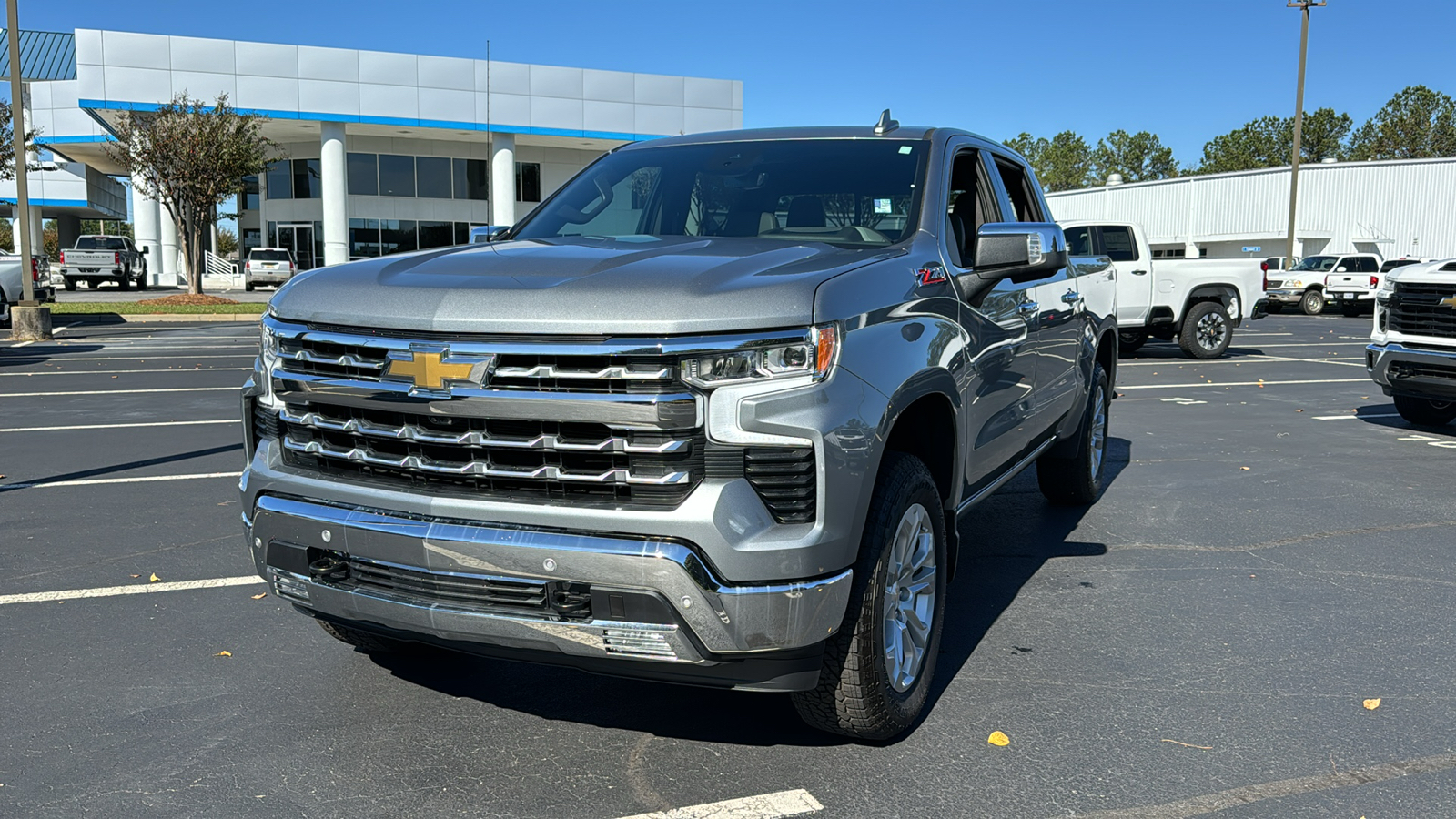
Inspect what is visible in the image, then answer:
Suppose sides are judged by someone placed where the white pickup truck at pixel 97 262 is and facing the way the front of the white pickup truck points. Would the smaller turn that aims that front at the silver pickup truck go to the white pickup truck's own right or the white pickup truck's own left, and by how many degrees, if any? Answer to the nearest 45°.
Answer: approximately 135° to the white pickup truck's own right

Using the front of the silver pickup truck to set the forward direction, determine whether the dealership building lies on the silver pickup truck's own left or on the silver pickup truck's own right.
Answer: on the silver pickup truck's own right

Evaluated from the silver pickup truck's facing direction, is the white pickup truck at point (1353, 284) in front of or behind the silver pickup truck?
behind

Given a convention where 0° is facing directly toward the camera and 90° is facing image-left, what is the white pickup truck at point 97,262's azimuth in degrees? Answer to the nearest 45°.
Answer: approximately 225°

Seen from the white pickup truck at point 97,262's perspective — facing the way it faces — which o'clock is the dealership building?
The dealership building is roughly at 1 o'clock from the white pickup truck.

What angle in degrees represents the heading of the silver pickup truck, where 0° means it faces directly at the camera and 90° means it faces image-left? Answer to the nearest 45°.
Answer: approximately 45°

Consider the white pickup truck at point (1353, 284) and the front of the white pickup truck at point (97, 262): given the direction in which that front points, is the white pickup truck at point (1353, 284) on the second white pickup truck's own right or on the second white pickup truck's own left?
on the second white pickup truck's own right

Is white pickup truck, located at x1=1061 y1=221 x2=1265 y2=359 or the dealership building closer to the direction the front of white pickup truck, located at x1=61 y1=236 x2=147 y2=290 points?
the dealership building

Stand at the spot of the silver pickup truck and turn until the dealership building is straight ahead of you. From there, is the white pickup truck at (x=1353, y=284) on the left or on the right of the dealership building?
right

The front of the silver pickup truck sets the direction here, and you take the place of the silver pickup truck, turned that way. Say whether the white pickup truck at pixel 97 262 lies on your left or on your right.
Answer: on your right
